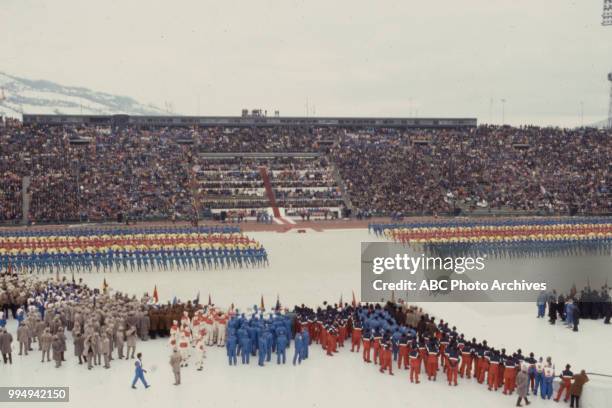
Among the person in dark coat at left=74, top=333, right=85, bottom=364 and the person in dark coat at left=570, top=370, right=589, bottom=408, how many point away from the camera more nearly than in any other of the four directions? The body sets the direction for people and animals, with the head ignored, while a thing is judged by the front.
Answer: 2

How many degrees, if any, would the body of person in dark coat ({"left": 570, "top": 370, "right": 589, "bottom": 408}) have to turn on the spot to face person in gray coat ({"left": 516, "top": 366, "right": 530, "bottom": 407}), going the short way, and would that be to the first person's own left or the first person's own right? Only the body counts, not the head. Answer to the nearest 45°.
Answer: approximately 90° to the first person's own left

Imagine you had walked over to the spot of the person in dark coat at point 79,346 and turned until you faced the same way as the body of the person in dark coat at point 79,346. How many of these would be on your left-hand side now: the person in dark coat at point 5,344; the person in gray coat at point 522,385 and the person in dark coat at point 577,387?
1

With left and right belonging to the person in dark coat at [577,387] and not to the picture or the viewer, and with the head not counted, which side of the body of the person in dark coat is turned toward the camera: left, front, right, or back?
back

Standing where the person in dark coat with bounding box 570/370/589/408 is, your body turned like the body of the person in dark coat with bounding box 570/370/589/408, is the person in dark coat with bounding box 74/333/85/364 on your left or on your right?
on your left

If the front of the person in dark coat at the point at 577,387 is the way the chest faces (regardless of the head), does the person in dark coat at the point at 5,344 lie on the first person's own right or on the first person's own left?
on the first person's own left

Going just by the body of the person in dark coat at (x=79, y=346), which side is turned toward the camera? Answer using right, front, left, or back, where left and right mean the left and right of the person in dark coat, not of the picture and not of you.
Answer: back
